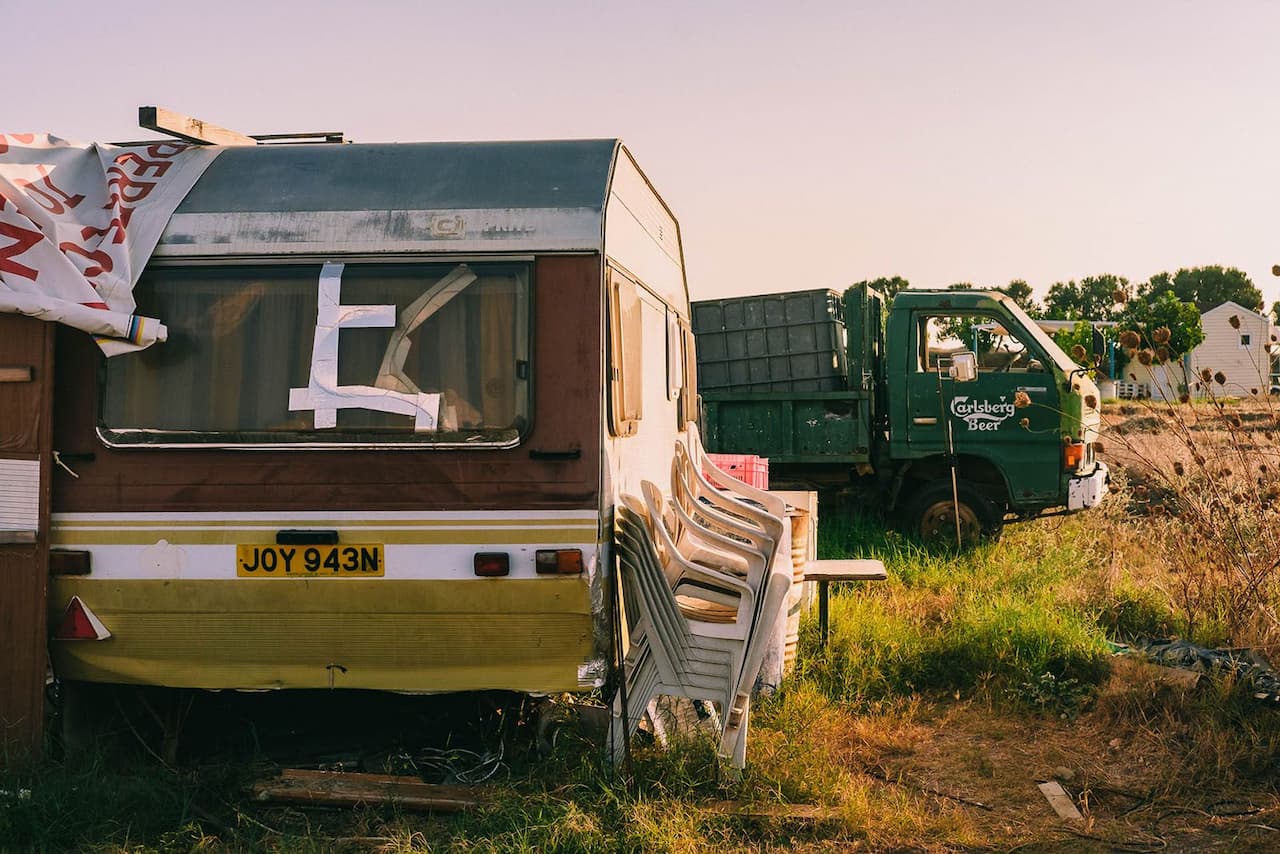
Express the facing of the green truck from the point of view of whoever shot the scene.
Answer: facing to the right of the viewer

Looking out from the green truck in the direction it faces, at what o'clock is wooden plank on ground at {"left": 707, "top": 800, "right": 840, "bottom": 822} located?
The wooden plank on ground is roughly at 3 o'clock from the green truck.

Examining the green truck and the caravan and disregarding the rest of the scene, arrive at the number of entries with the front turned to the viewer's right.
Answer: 1

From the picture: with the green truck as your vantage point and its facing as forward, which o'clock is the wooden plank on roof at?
The wooden plank on roof is roughly at 4 o'clock from the green truck.

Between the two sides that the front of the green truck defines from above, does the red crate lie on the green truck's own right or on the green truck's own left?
on the green truck's own right

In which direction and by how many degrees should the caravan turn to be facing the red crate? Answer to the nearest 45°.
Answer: approximately 45° to its right

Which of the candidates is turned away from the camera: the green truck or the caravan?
the caravan

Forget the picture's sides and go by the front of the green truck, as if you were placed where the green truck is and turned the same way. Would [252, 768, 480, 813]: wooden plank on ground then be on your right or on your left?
on your right

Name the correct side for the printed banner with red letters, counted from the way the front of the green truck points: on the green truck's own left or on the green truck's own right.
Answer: on the green truck's own right

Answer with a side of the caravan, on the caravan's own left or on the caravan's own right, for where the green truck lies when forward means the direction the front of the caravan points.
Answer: on the caravan's own right

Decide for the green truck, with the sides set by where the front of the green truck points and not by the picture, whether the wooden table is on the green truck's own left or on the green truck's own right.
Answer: on the green truck's own right

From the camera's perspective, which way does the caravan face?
away from the camera
